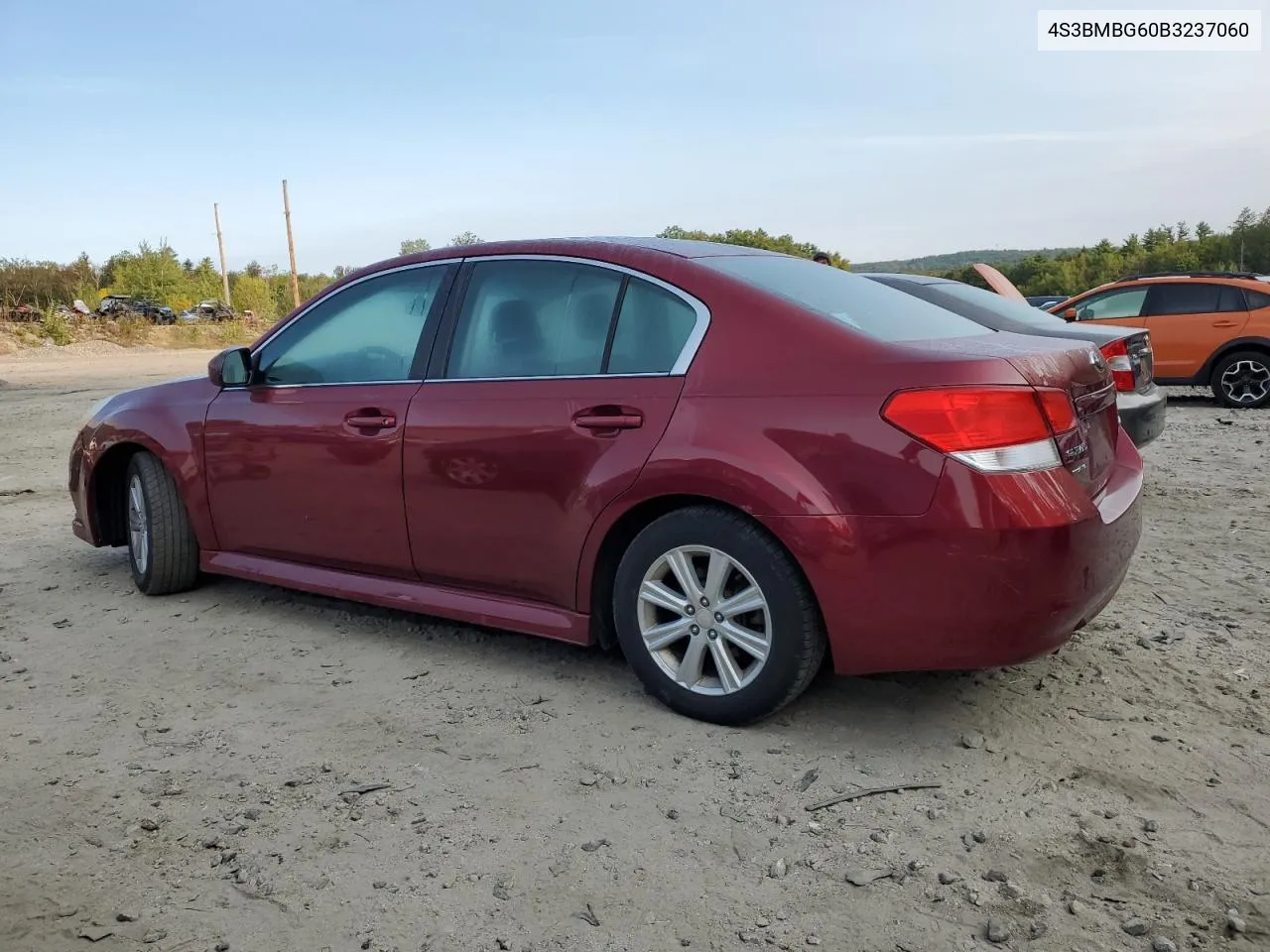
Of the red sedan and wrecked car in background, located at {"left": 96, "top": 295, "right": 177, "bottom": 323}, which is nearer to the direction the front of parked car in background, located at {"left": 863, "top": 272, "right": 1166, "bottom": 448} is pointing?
the wrecked car in background

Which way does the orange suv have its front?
to the viewer's left

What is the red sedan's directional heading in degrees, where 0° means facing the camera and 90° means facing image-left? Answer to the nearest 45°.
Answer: approximately 135°

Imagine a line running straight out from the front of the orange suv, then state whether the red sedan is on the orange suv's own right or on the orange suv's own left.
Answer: on the orange suv's own left

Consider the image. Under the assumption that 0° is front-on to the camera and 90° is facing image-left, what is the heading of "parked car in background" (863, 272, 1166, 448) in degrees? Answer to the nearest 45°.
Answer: approximately 135°
